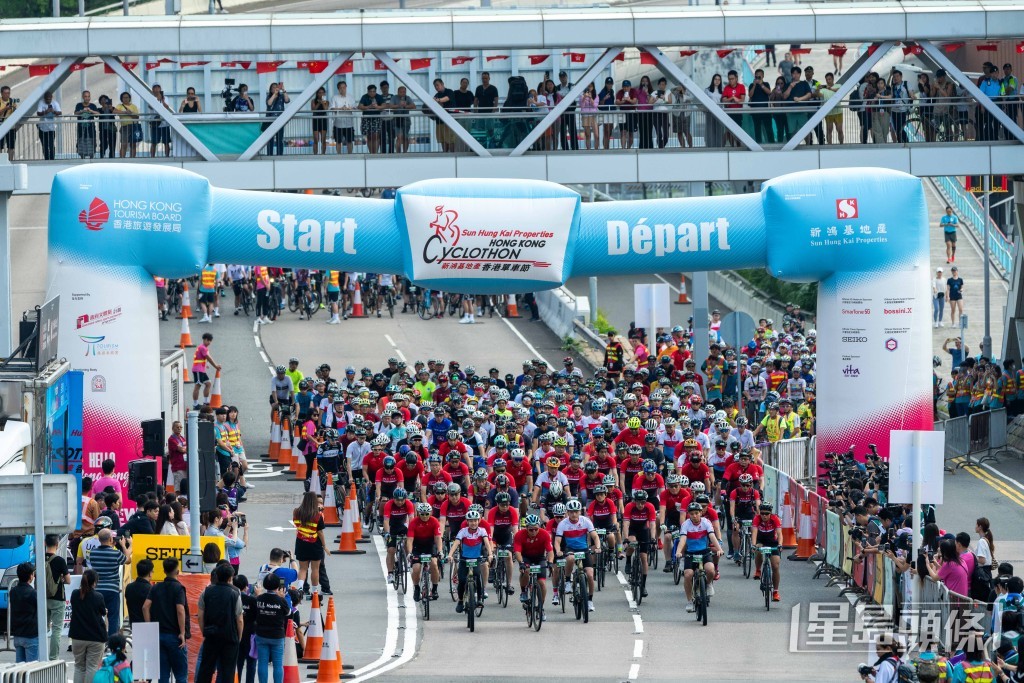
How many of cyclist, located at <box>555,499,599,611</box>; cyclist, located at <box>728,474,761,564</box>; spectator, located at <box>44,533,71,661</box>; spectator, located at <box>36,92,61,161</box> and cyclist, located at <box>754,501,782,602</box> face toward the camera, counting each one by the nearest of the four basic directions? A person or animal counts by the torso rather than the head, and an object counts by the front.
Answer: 4

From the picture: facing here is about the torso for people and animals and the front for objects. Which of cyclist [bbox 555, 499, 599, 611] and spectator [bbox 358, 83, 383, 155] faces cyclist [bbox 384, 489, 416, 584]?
the spectator

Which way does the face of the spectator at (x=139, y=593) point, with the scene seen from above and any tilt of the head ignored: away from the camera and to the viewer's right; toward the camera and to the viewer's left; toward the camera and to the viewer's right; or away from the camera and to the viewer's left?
away from the camera and to the viewer's right

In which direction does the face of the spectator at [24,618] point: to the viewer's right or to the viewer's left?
to the viewer's right

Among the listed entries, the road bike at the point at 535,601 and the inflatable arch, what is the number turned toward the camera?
2

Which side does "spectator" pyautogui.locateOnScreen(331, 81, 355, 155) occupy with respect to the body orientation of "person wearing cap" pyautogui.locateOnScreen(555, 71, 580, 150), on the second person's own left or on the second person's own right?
on the second person's own right

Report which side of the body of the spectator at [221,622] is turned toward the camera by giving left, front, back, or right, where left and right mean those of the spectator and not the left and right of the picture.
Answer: back

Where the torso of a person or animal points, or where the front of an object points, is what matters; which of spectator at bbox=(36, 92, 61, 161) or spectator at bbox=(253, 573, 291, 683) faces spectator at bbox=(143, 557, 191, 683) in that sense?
spectator at bbox=(36, 92, 61, 161)
